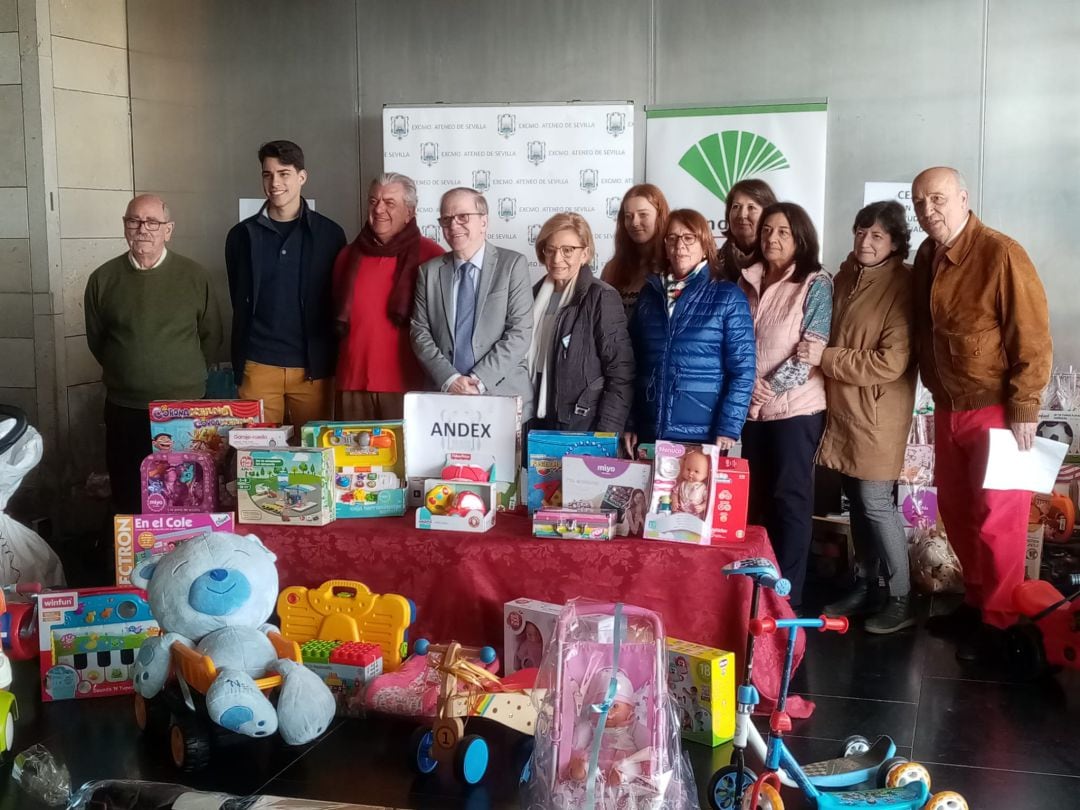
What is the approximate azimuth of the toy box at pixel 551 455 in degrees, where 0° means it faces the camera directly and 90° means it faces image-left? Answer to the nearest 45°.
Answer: approximately 0°

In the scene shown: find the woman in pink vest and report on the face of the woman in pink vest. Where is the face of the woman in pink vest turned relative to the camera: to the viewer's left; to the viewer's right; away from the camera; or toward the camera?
toward the camera

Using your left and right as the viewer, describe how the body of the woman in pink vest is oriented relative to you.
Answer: facing the viewer and to the left of the viewer

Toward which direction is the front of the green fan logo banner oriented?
toward the camera

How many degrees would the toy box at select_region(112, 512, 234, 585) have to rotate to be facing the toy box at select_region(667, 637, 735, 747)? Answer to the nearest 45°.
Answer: approximately 45° to its left

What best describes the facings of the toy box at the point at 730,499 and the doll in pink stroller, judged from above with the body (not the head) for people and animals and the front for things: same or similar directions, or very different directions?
same or similar directions

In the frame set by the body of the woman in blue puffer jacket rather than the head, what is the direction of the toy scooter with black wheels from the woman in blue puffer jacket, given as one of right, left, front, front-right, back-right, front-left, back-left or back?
front-left

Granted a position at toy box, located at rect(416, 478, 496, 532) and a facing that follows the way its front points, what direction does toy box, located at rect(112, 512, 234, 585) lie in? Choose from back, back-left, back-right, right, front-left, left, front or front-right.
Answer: right

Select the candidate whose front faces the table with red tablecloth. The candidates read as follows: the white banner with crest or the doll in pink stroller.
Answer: the white banner with crest

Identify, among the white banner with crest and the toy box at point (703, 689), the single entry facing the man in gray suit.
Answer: the white banner with crest

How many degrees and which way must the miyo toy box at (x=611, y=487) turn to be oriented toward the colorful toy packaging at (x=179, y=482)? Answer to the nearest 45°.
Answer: approximately 90° to its right

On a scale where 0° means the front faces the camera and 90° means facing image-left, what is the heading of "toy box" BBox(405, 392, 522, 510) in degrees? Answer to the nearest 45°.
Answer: approximately 0°

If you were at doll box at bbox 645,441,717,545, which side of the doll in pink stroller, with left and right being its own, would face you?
back

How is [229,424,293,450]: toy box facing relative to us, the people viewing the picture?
facing the viewer

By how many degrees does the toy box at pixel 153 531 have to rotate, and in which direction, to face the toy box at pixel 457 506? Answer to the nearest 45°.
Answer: approximately 90° to its left

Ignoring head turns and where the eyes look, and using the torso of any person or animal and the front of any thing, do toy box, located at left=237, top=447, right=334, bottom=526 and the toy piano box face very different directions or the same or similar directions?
same or similar directions

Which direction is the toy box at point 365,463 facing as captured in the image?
toward the camera

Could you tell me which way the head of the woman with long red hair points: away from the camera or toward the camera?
toward the camera

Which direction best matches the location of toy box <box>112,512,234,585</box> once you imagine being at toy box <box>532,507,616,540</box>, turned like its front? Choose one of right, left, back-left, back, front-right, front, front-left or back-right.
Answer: right

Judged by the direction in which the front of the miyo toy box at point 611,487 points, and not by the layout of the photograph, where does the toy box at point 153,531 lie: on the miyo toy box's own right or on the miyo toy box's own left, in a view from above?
on the miyo toy box's own right
